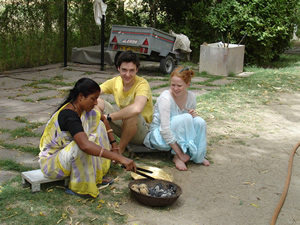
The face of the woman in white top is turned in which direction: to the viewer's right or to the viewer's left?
to the viewer's left

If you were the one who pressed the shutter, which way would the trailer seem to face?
facing away from the viewer and to the right of the viewer

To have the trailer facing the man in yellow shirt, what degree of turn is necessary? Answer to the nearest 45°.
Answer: approximately 135° to its right

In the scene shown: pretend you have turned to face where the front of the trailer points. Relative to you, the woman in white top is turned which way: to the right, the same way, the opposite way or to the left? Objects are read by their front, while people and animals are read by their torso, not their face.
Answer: to the right

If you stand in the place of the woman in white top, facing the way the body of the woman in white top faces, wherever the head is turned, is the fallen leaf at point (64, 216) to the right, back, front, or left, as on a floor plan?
right

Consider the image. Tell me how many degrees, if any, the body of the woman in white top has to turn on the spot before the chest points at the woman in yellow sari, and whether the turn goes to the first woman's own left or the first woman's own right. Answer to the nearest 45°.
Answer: approximately 90° to the first woman's own right

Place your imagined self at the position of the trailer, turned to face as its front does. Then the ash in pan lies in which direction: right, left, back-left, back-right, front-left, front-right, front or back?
back-right
